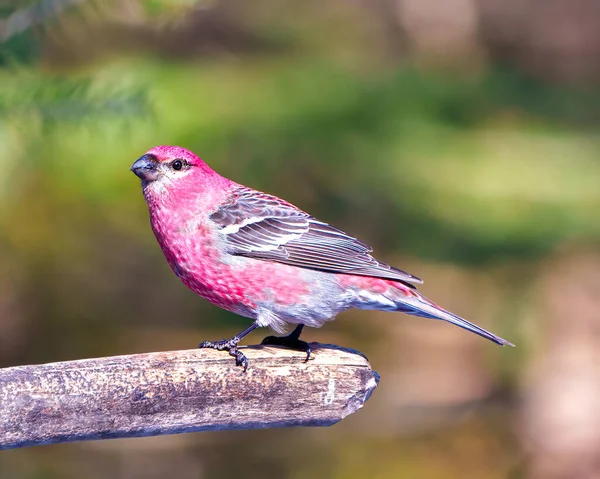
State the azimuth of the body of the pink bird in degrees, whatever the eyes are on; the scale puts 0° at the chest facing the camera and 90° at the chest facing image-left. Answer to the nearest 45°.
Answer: approximately 90°
